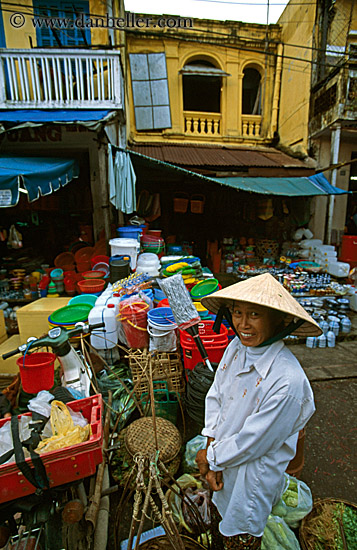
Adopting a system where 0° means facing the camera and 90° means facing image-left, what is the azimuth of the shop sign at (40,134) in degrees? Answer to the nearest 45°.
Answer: approximately 0°

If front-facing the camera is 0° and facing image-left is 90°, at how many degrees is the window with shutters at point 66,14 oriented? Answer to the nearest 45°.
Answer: approximately 0°

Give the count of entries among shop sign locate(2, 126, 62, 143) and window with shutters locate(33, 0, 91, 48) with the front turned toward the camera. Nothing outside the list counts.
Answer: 2

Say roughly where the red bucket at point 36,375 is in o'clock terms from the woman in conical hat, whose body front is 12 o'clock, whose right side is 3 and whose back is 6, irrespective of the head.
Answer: The red bucket is roughly at 2 o'clock from the woman in conical hat.

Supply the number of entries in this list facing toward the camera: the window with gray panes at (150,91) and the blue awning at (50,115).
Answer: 2

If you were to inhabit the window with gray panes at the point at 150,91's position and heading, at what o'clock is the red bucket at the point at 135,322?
The red bucket is roughly at 12 o'clock from the window with gray panes.

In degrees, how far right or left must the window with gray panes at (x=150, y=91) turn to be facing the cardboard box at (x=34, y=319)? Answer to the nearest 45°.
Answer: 0° — it already faces it
